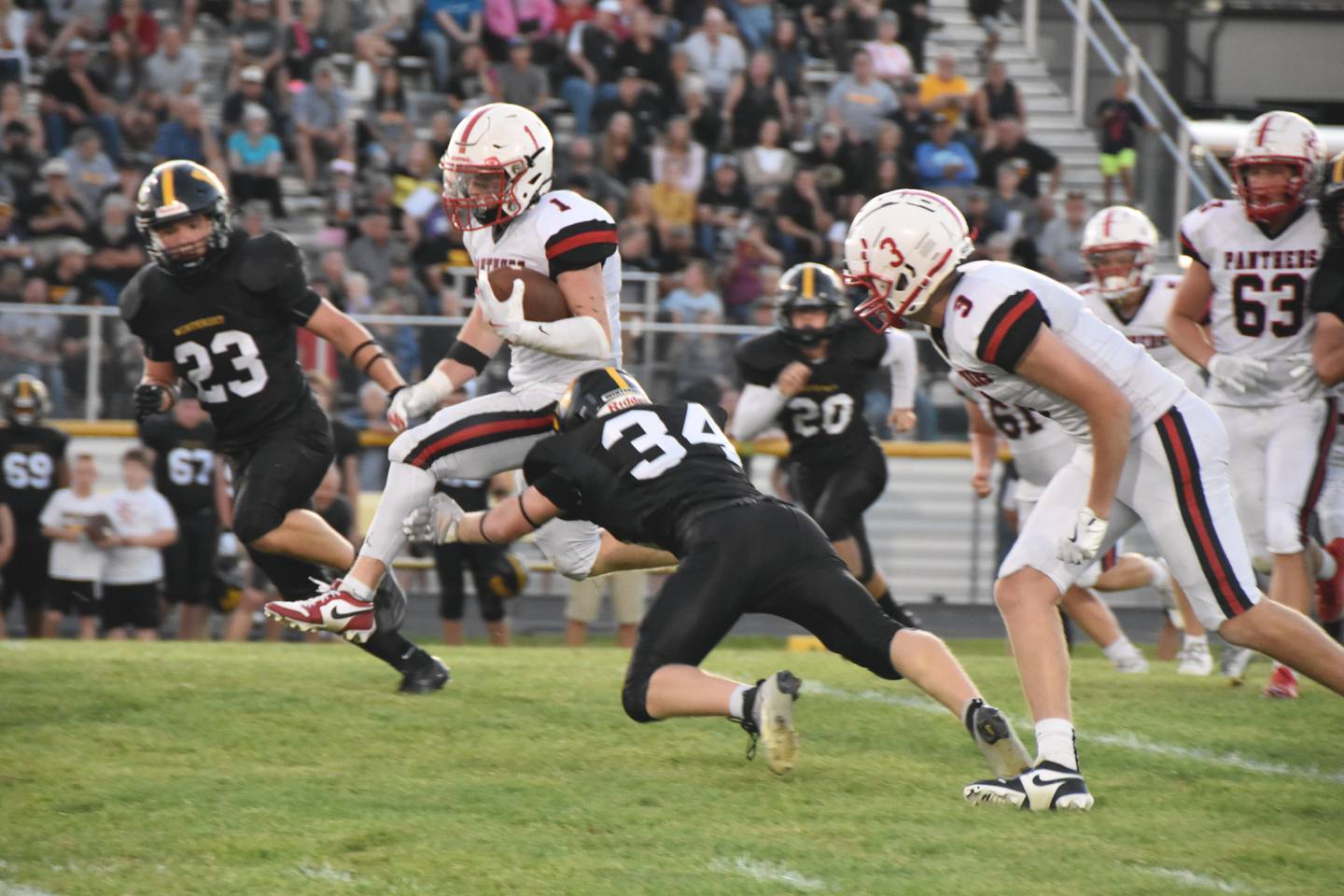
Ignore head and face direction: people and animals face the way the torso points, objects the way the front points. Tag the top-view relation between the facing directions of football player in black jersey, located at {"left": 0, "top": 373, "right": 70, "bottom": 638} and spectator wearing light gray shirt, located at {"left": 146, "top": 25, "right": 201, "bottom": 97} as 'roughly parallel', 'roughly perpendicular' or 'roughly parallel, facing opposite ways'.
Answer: roughly parallel

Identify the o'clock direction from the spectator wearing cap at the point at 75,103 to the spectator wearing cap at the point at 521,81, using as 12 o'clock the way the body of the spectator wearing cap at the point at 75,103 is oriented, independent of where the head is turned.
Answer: the spectator wearing cap at the point at 521,81 is roughly at 9 o'clock from the spectator wearing cap at the point at 75,103.

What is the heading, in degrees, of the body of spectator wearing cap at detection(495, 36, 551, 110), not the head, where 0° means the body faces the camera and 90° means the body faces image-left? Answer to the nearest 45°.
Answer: approximately 0°

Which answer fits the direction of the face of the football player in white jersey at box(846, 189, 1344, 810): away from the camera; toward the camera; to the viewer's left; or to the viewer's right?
to the viewer's left

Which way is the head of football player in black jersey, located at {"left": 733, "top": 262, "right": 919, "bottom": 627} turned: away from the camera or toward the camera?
toward the camera

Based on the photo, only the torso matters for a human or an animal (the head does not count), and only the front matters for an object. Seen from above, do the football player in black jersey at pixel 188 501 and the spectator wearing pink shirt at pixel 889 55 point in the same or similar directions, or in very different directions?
same or similar directions

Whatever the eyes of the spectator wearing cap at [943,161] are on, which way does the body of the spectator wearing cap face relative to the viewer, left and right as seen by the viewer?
facing the viewer

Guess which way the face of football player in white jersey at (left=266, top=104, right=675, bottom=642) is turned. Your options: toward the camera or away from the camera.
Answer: toward the camera

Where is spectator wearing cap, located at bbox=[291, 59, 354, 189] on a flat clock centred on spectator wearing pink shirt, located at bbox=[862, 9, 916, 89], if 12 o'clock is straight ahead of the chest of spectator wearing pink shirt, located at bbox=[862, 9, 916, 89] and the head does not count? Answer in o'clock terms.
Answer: spectator wearing cap, located at bbox=[291, 59, 354, 189] is roughly at 2 o'clock from spectator wearing pink shirt, located at bbox=[862, 9, 916, 89].

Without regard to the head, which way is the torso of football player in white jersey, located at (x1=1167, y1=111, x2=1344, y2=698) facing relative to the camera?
toward the camera

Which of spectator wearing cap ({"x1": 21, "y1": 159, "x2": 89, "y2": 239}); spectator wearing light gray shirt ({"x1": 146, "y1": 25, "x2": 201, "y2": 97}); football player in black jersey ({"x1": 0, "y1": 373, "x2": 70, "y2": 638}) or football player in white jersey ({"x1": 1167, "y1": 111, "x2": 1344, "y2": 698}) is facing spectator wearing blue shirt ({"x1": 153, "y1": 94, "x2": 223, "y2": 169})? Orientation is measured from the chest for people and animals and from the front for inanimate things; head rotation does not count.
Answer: spectator wearing light gray shirt ({"x1": 146, "y1": 25, "x2": 201, "y2": 97})

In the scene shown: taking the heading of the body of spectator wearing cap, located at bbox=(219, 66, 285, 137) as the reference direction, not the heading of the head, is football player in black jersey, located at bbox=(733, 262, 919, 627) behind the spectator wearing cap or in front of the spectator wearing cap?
in front

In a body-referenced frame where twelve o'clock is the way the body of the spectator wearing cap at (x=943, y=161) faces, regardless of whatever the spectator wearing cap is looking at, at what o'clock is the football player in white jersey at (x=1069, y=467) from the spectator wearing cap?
The football player in white jersey is roughly at 12 o'clock from the spectator wearing cap.

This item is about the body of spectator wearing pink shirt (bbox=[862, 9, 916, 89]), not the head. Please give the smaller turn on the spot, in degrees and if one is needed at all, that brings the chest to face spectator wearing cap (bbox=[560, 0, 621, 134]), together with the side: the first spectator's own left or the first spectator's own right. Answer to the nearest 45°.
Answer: approximately 45° to the first spectator's own right

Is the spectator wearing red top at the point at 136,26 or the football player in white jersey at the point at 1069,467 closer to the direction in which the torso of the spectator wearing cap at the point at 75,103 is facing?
the football player in white jersey

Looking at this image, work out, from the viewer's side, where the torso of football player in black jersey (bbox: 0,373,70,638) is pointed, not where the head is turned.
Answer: toward the camera

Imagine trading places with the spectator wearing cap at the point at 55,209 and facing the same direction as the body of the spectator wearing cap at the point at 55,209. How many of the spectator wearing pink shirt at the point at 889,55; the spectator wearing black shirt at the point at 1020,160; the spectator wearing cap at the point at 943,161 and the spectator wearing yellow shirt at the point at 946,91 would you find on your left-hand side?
4

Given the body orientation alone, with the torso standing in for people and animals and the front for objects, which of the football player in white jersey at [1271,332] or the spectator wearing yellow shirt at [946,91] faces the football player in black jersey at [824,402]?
the spectator wearing yellow shirt

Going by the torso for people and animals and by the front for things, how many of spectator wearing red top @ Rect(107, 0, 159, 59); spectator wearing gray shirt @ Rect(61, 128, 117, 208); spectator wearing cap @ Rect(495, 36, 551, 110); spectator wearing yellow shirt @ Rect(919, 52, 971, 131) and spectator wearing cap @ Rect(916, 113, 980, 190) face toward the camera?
5

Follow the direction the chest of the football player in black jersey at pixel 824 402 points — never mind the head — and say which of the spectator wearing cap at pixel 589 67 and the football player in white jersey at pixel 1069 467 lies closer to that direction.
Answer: the football player in white jersey
